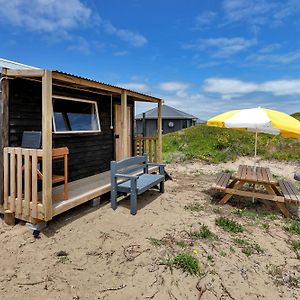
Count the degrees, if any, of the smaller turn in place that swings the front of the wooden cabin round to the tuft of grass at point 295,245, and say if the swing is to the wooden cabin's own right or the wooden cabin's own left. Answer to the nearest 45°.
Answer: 0° — it already faces it

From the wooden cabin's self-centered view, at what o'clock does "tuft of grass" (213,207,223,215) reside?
The tuft of grass is roughly at 11 o'clock from the wooden cabin.

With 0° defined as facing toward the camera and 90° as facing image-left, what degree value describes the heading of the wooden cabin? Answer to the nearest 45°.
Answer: approximately 315°

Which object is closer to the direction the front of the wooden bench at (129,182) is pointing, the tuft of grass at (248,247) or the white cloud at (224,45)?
the tuft of grass

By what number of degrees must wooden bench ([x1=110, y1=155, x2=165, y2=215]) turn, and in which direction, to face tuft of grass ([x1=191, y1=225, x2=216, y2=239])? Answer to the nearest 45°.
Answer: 0° — it already faces it

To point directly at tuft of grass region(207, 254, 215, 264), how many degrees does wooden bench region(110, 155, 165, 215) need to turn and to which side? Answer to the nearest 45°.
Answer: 0° — it already faces it

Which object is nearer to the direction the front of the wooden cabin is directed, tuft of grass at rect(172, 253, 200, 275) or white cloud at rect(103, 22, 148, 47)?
the tuft of grass

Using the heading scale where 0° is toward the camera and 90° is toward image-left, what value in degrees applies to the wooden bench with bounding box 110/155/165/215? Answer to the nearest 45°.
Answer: approximately 315°

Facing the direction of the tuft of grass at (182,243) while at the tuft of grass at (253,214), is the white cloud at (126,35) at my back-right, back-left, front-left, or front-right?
back-right

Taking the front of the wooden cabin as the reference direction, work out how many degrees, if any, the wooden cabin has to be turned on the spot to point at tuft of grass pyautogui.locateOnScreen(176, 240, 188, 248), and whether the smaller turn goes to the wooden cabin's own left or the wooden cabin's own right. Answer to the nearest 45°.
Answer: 0° — it already faces it

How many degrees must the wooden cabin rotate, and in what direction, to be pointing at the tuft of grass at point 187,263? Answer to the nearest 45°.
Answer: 0° — it already faces it

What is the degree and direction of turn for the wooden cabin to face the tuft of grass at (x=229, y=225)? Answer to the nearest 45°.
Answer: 0° — it already faces it
